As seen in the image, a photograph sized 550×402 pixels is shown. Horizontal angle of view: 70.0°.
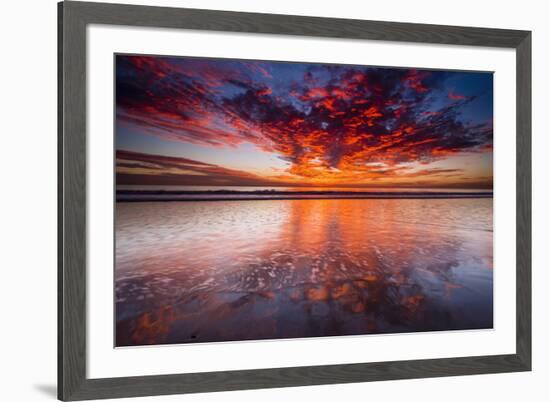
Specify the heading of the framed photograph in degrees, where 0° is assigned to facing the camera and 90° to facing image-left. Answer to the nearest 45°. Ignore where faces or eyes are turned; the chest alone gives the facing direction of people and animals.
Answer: approximately 315°
